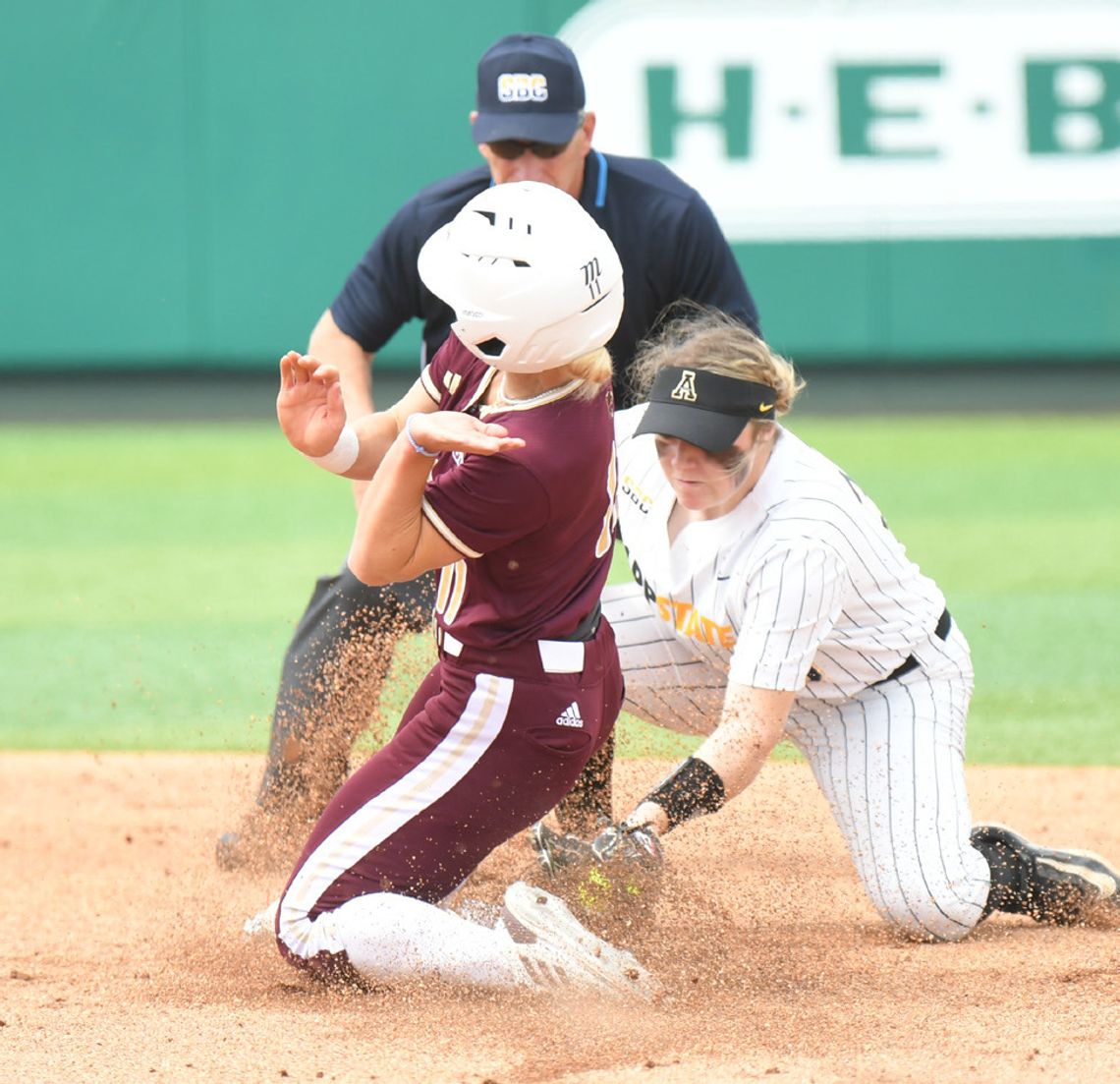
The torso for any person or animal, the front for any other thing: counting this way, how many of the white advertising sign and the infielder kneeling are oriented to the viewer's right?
0

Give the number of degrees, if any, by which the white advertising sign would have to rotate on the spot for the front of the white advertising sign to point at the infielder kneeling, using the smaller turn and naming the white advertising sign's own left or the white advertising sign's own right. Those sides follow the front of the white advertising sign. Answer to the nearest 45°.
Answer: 0° — it already faces them

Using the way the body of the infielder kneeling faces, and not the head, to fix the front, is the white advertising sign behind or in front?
behind

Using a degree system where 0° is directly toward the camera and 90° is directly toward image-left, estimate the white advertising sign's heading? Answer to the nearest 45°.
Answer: approximately 0°

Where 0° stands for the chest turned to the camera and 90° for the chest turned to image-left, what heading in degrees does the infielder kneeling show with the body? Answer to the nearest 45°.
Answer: approximately 45°
